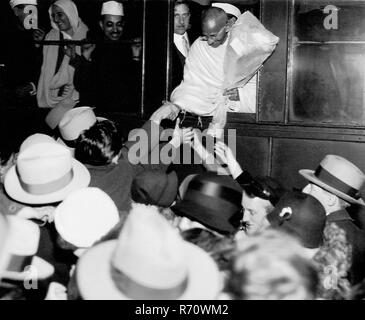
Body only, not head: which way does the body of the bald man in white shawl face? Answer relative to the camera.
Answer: toward the camera

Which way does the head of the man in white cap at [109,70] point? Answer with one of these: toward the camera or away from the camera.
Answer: toward the camera

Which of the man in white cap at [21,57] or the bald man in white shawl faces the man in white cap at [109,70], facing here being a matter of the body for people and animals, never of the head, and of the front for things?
the man in white cap at [21,57]

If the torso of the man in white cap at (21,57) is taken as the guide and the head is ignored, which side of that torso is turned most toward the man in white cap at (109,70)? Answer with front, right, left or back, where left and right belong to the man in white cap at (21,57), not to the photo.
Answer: front

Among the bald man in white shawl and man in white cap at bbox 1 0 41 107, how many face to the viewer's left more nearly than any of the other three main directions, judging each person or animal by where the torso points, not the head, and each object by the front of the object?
0

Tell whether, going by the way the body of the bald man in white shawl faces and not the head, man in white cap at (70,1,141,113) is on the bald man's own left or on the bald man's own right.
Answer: on the bald man's own right
